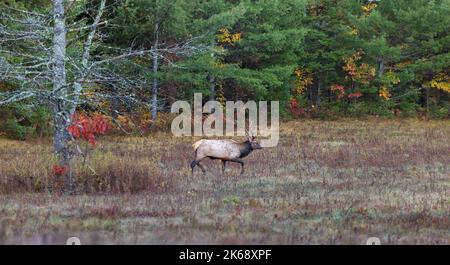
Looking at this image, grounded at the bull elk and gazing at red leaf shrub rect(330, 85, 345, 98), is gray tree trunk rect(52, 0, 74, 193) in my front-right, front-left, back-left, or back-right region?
back-left

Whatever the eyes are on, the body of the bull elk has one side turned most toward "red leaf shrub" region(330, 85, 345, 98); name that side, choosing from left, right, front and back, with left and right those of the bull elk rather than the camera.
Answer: left

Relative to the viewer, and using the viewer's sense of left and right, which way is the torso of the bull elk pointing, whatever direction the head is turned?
facing to the right of the viewer

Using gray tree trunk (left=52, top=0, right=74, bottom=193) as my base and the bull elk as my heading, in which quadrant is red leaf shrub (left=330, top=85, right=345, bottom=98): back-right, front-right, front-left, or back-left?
front-left

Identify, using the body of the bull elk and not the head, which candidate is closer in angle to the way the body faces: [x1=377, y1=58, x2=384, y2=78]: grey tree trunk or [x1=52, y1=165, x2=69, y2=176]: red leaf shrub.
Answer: the grey tree trunk

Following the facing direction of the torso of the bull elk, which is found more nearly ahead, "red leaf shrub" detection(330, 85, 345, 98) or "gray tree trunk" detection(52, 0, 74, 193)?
the red leaf shrub

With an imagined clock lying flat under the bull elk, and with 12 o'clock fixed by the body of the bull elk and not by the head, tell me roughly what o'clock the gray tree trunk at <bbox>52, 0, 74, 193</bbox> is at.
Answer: The gray tree trunk is roughly at 5 o'clock from the bull elk.

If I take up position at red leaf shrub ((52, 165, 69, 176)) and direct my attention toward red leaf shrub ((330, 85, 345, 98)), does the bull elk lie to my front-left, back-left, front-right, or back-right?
front-right

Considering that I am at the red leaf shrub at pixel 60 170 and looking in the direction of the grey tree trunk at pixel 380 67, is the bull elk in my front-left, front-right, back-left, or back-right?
front-right

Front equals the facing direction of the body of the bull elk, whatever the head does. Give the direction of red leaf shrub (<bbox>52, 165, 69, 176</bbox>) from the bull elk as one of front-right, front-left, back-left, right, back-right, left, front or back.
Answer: back-right

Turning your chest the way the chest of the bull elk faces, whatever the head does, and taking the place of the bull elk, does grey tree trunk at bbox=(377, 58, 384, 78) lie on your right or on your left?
on your left
